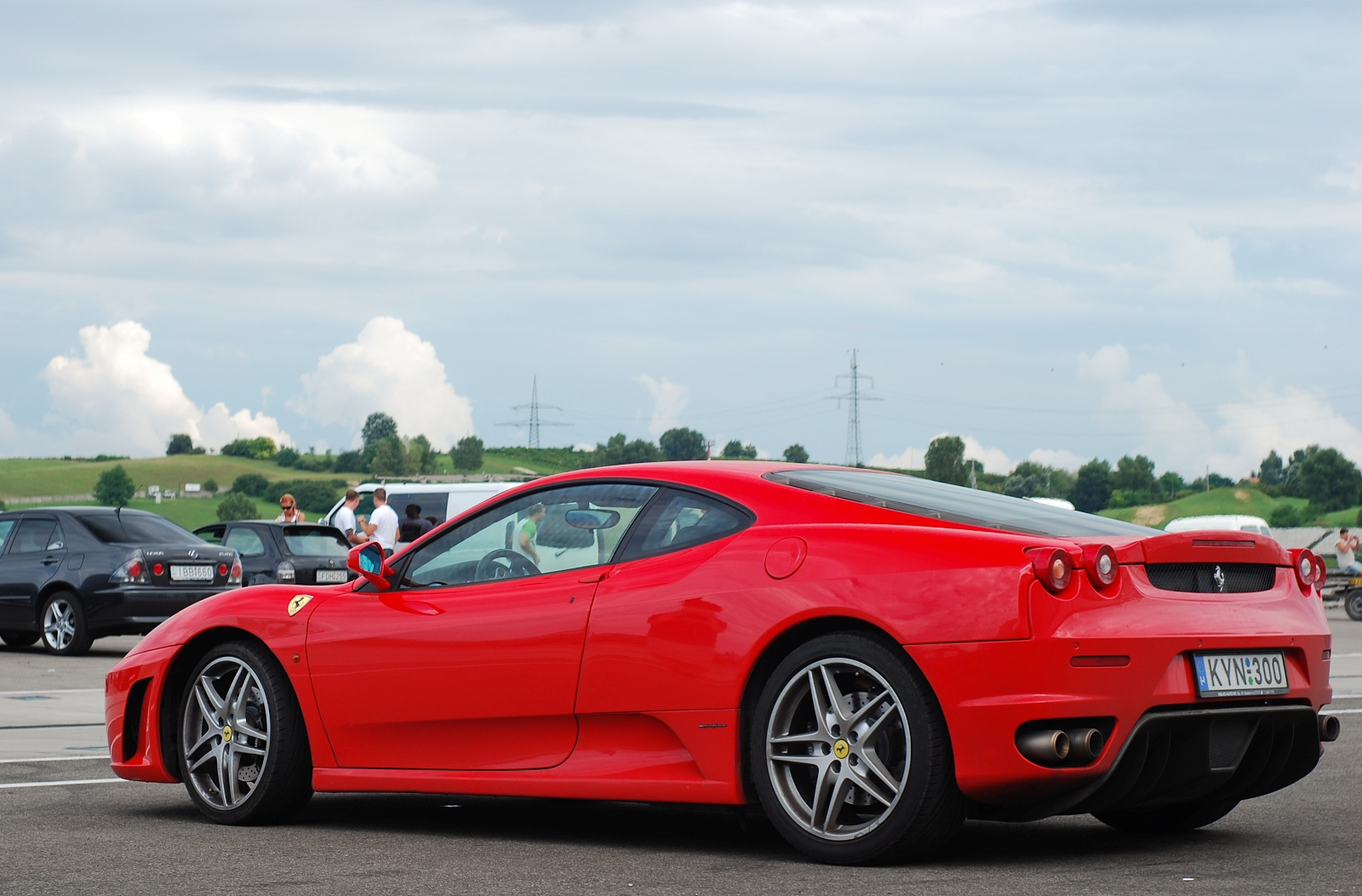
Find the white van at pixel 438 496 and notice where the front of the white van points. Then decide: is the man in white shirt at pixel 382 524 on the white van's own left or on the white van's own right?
on the white van's own left

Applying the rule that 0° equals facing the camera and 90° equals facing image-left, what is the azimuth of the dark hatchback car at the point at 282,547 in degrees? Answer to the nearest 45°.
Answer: approximately 135°

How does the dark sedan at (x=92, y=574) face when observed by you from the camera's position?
facing away from the viewer and to the left of the viewer

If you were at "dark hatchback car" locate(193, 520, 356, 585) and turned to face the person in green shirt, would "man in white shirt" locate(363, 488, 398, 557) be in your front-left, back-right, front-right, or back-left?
front-left

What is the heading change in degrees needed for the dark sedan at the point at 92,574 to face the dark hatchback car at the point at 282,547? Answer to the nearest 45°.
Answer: approximately 90° to its right

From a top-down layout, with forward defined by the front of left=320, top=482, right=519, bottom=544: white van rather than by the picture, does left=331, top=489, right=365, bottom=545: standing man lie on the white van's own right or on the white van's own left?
on the white van's own left

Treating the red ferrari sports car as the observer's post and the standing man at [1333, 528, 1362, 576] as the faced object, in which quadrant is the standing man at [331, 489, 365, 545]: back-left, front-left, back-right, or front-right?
front-left

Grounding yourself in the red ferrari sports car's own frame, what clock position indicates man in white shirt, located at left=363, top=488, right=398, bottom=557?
The man in white shirt is roughly at 1 o'clock from the red ferrari sports car.

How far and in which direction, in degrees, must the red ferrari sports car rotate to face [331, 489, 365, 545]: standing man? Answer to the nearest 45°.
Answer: approximately 45° to its right
